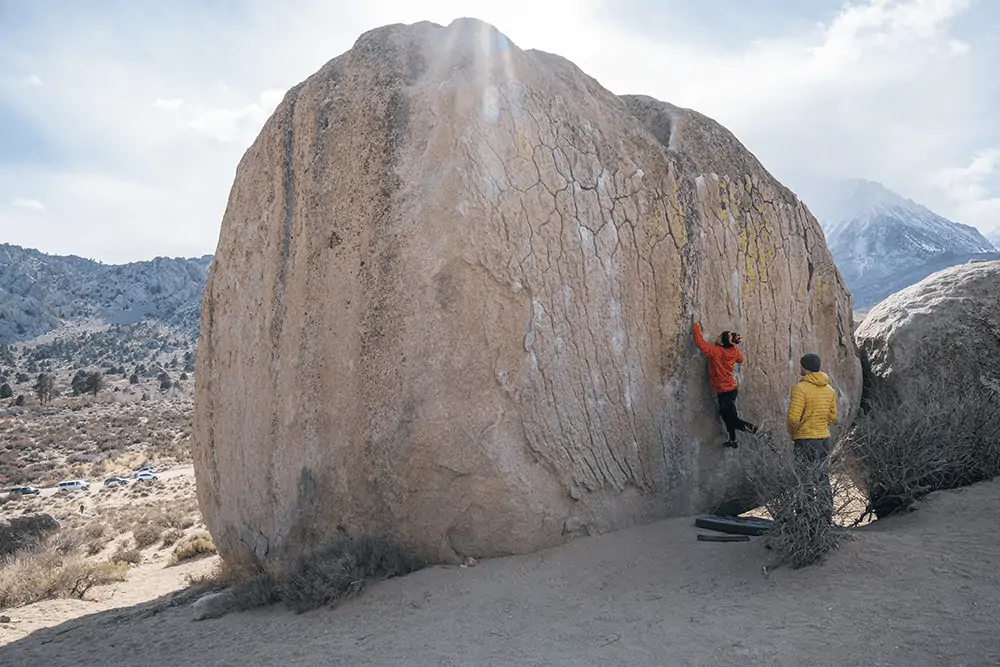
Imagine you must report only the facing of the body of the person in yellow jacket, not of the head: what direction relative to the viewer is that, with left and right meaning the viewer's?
facing away from the viewer and to the left of the viewer

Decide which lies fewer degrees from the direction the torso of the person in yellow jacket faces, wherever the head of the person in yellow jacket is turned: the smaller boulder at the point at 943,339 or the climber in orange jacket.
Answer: the climber in orange jacket

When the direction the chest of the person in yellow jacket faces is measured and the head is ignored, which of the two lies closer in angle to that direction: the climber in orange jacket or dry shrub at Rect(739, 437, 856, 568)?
the climber in orange jacket

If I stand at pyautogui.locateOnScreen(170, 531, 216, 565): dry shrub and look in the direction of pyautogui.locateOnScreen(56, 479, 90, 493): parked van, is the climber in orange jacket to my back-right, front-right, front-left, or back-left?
back-right

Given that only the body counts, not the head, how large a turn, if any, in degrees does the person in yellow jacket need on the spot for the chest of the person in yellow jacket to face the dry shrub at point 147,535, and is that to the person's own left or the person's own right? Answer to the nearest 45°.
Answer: approximately 45° to the person's own left

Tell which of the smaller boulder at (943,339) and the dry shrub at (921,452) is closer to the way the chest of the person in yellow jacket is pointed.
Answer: the smaller boulder

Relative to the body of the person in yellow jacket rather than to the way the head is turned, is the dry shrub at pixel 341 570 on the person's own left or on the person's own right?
on the person's own left

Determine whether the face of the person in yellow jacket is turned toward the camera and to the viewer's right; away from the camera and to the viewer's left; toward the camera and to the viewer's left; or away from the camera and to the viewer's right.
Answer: away from the camera and to the viewer's left

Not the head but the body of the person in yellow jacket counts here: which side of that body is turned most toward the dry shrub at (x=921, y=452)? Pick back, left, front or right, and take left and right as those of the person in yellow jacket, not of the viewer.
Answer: right

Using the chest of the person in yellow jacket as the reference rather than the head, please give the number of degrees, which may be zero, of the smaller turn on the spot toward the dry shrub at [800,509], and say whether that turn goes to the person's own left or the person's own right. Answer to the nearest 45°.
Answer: approximately 135° to the person's own left
